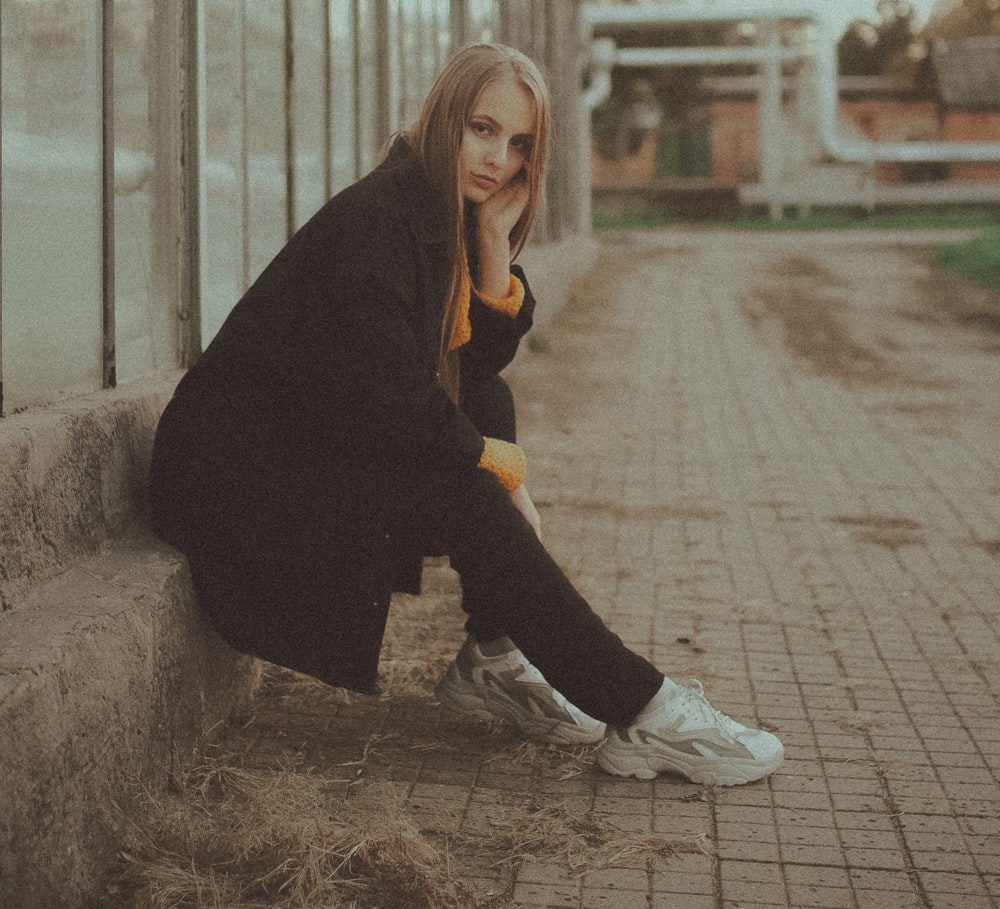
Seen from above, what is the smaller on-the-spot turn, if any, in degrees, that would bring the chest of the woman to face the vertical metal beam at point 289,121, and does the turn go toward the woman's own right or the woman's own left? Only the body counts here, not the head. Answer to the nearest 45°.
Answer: approximately 90° to the woman's own left

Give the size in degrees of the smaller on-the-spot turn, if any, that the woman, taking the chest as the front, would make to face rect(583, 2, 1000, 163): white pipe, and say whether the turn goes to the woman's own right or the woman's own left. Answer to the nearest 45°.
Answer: approximately 90° to the woman's own left

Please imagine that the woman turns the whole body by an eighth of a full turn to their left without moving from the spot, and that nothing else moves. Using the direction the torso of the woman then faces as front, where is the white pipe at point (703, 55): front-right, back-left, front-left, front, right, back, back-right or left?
front-left

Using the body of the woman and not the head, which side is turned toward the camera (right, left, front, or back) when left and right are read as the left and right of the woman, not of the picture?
right

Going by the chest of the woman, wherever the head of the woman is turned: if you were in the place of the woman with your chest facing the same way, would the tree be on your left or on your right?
on your left

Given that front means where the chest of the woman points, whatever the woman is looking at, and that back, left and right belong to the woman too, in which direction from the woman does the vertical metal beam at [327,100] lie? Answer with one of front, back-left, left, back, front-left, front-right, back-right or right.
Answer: left

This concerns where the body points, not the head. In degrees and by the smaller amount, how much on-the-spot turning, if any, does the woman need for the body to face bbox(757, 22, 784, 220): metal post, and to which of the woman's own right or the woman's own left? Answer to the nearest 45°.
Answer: approximately 90° to the woman's own left
